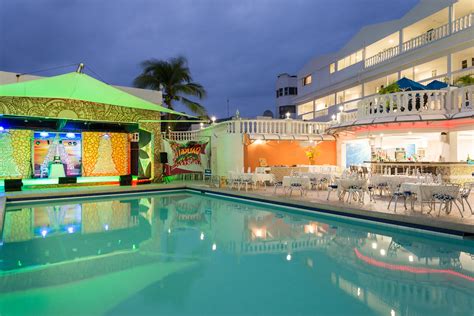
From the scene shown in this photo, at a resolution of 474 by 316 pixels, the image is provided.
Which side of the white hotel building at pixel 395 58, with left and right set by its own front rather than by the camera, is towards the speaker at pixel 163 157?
front

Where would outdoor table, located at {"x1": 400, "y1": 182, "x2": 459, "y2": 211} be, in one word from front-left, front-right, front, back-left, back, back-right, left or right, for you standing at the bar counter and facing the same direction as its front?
front-left

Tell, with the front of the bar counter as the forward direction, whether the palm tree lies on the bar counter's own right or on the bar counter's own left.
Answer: on the bar counter's own right

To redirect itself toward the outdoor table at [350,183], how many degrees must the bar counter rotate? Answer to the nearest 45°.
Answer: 0° — it already faces it

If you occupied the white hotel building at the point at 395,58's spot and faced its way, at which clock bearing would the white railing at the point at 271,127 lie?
The white railing is roughly at 12 o'clock from the white hotel building.

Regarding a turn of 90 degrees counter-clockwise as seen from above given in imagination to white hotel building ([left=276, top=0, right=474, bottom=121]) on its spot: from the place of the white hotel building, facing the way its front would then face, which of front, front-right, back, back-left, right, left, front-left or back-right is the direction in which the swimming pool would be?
front-right

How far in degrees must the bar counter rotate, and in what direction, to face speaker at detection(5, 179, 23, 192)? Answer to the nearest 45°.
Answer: approximately 45° to its right

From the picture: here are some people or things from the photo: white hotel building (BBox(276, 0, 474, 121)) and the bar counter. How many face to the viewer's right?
0

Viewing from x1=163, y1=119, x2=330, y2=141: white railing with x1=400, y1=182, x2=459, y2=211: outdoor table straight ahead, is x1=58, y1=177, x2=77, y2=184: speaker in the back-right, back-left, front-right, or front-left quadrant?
front-right

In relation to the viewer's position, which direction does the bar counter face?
facing the viewer and to the left of the viewer

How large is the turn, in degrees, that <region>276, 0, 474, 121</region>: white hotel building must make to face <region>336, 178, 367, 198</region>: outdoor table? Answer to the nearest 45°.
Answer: approximately 45° to its left
